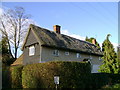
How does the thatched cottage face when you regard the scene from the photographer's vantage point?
facing the viewer and to the right of the viewer

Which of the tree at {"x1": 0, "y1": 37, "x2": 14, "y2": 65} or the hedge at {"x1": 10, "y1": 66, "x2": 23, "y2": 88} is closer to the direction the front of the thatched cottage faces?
the hedge

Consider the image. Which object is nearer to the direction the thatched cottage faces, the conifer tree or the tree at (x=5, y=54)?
the conifer tree

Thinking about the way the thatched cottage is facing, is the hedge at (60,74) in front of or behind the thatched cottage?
in front

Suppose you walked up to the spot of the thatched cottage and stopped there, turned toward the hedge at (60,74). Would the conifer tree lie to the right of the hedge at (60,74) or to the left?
left

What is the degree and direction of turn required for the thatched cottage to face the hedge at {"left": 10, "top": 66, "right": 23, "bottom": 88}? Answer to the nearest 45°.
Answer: approximately 45° to its right
